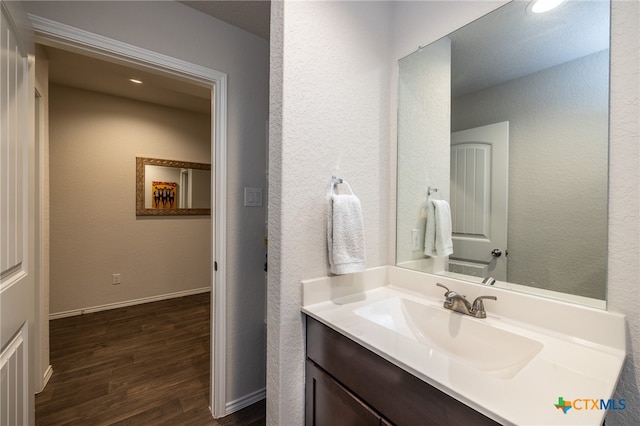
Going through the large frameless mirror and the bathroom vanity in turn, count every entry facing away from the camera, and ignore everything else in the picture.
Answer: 0

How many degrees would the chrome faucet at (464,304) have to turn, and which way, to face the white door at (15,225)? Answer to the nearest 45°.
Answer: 0° — it already faces it

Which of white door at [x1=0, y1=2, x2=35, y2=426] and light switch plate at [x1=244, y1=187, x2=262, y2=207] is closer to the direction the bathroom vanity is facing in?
the white door

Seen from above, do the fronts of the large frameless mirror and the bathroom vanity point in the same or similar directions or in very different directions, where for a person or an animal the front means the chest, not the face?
same or similar directions

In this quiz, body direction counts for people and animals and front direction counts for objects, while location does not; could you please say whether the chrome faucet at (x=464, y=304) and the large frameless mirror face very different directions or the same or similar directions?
same or similar directions

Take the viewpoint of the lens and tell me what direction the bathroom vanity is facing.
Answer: facing the viewer and to the left of the viewer

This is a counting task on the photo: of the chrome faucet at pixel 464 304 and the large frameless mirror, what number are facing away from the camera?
0

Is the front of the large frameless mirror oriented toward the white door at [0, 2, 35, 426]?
yes

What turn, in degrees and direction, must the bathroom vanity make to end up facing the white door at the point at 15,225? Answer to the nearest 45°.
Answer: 0° — it already faces it

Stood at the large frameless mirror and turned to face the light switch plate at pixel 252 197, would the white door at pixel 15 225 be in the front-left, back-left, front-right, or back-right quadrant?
front-left
